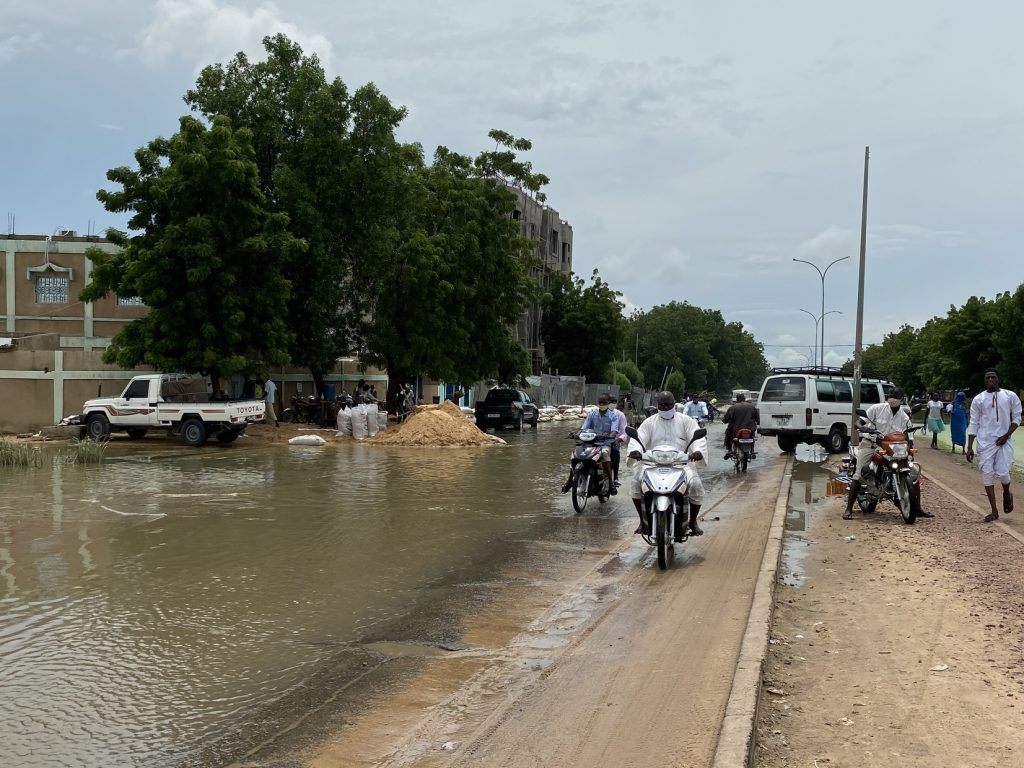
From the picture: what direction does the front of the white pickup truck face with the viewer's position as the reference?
facing away from the viewer and to the left of the viewer

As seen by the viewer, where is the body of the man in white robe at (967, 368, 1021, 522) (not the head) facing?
toward the camera

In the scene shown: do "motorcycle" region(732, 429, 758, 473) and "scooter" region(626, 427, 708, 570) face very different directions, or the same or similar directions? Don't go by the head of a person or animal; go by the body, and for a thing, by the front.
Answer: very different directions

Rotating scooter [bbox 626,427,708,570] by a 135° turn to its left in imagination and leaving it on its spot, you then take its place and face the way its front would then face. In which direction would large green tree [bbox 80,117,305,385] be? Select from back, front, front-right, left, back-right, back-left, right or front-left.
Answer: left

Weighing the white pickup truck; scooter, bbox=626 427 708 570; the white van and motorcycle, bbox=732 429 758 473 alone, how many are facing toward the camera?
1

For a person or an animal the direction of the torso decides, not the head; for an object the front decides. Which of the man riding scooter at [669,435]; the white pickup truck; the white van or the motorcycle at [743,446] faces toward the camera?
the man riding scooter

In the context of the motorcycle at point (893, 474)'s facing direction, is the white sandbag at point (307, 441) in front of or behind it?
behind

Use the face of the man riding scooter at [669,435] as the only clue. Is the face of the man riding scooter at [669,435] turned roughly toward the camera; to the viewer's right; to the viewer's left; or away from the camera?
toward the camera

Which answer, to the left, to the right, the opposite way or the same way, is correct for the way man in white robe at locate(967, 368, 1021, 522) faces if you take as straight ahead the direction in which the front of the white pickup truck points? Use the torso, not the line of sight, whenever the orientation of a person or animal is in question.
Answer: to the left

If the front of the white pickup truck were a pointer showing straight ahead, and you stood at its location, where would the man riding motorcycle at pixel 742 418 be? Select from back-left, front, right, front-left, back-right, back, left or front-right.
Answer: back

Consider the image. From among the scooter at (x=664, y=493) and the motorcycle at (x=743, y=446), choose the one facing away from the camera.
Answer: the motorcycle

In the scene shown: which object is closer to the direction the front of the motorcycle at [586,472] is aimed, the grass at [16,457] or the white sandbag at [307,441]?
the grass

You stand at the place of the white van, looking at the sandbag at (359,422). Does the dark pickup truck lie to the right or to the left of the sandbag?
right

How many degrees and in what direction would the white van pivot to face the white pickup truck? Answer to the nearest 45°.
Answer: approximately 135° to its left

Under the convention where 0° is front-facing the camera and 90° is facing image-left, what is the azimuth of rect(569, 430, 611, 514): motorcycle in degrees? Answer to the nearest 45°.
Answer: approximately 45°

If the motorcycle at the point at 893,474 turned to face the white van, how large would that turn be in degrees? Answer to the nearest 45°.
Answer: approximately 135° to its left
